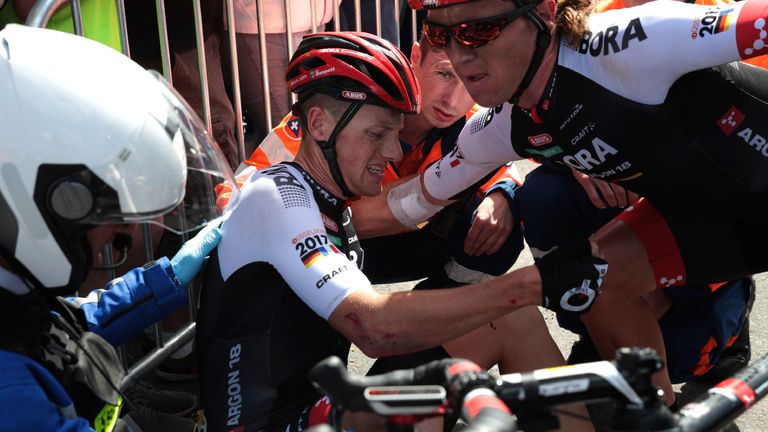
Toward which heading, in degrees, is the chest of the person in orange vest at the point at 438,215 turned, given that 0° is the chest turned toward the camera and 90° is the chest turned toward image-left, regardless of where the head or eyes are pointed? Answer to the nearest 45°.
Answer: approximately 315°

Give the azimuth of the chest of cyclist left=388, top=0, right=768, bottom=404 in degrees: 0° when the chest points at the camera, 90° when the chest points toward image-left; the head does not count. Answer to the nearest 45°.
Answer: approximately 45°

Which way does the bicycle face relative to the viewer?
to the viewer's left

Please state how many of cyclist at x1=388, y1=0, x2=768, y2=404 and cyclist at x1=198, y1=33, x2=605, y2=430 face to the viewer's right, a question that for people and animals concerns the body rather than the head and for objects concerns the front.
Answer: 1

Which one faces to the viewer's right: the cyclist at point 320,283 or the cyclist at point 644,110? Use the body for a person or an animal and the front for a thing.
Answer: the cyclist at point 320,283
